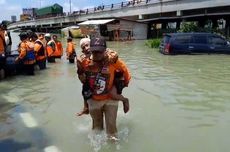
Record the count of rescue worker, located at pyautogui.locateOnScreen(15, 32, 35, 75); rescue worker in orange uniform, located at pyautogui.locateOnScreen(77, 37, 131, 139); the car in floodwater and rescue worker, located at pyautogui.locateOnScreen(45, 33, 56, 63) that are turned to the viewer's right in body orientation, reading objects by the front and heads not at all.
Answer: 1

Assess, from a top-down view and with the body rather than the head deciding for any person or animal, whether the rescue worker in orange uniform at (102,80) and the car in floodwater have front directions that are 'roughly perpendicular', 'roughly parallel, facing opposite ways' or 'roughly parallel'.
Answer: roughly perpendicular

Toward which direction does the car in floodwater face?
to the viewer's right

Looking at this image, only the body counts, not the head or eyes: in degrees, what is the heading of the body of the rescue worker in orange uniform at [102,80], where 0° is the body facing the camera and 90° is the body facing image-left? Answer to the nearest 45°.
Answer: approximately 0°

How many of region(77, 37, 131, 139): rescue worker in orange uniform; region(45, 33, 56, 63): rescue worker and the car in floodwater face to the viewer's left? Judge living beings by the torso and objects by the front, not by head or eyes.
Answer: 1

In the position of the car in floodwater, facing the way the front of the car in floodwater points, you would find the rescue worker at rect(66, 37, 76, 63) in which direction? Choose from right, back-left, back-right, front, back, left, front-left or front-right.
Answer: back-right
